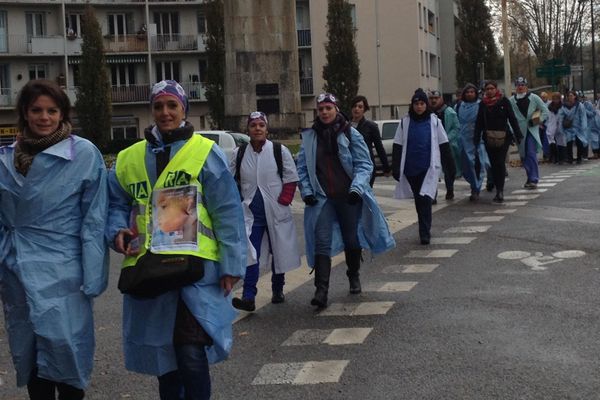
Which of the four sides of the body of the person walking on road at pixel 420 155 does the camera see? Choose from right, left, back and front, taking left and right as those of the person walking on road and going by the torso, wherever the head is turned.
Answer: front

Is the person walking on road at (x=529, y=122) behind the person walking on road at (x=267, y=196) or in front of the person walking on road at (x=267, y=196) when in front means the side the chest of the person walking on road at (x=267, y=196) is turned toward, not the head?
behind

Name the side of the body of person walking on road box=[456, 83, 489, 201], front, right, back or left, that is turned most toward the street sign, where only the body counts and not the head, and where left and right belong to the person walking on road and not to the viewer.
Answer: back

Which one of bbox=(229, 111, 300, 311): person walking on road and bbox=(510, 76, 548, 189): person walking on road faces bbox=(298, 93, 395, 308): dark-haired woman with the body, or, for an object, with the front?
bbox=(510, 76, 548, 189): person walking on road

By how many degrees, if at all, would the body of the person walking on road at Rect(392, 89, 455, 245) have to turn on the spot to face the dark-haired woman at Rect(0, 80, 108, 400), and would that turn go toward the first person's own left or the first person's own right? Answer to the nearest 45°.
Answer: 0° — they already face them

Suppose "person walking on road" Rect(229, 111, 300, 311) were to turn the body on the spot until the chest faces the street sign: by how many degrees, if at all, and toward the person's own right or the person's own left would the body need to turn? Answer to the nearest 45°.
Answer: approximately 180°

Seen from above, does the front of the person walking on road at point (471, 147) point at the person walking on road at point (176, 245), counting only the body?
yes

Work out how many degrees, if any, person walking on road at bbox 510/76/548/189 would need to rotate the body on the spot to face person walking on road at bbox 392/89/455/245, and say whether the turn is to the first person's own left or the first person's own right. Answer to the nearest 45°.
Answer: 0° — they already face them

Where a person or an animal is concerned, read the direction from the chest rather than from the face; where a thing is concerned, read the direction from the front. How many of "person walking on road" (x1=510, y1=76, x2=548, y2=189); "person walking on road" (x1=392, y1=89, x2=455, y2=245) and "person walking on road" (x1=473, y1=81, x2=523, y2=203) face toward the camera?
3

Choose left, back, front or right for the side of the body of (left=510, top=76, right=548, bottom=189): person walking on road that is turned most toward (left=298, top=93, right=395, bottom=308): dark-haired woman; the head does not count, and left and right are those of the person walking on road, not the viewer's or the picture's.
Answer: front

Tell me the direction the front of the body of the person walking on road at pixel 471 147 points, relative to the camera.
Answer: toward the camera
